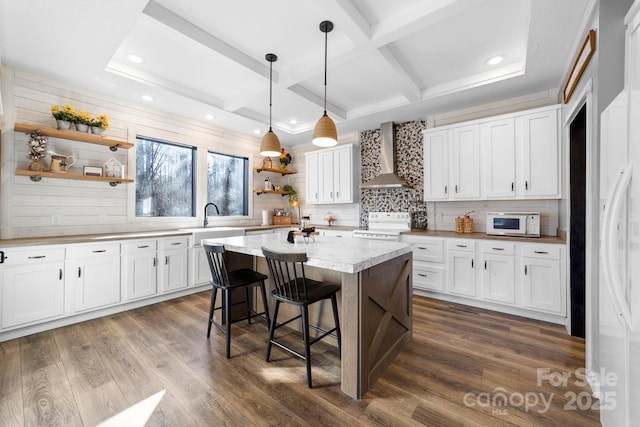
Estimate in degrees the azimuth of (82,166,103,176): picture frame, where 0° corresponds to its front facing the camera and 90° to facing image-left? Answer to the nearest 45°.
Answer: approximately 0°

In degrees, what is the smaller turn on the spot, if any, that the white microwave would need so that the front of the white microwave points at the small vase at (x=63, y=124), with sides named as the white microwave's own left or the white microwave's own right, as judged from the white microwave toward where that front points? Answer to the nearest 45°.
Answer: approximately 45° to the white microwave's own right

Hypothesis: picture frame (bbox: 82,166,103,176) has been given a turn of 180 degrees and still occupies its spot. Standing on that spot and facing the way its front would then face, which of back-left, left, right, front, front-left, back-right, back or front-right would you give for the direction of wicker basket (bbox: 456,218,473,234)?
back-right

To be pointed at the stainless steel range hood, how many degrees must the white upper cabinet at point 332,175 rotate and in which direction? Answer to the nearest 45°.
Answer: approximately 90° to its left

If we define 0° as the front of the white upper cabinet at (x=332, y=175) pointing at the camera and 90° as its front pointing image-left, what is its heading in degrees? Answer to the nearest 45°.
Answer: approximately 45°

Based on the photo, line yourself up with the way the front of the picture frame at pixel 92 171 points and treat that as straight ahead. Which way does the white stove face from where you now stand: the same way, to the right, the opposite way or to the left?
to the right

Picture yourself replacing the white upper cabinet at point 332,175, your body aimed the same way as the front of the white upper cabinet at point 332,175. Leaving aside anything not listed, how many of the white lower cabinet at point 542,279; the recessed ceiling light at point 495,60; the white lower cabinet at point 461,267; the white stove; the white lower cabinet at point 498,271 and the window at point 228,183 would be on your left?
5

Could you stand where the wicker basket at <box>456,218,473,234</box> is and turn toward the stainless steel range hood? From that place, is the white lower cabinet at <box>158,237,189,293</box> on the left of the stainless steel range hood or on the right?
left

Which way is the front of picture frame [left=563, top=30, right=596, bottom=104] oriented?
to the viewer's left

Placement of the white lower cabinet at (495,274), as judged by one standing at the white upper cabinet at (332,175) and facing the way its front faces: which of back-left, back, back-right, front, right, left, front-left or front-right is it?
left

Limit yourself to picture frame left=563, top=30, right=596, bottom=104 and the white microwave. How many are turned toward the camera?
1
